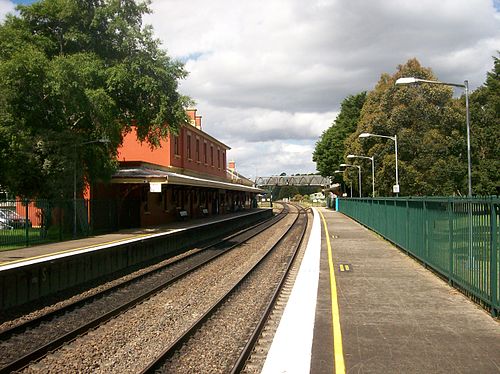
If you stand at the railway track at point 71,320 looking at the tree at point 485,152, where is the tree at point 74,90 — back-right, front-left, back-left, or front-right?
front-left

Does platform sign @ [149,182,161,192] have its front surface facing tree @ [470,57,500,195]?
no

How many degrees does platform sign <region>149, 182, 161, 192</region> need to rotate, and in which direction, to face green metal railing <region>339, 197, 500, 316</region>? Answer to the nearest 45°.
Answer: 0° — it already faces it

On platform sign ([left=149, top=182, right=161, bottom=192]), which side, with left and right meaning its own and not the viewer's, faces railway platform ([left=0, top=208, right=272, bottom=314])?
front

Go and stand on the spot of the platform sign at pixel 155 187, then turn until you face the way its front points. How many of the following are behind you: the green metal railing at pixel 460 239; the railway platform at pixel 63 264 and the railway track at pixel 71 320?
0

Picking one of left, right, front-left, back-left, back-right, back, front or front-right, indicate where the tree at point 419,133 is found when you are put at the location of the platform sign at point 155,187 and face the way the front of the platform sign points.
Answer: back-left

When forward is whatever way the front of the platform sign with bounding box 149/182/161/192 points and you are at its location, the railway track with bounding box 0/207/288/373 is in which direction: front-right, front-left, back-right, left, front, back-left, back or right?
front

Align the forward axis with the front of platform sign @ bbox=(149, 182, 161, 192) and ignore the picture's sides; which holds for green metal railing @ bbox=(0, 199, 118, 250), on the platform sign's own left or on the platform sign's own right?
on the platform sign's own right

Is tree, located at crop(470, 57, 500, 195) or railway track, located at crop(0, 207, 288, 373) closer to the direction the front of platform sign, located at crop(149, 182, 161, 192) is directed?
the railway track

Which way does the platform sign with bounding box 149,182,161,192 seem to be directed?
toward the camera

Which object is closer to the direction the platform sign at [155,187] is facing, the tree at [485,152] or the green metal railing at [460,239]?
the green metal railing
